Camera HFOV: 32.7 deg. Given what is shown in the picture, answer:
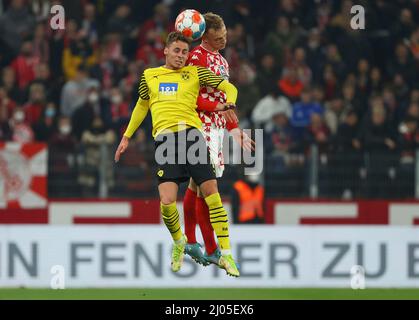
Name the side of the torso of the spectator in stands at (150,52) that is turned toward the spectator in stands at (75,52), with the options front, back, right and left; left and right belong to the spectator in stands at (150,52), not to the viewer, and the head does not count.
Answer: right

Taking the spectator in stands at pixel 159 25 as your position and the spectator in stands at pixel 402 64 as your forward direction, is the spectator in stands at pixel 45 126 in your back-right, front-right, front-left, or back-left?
back-right

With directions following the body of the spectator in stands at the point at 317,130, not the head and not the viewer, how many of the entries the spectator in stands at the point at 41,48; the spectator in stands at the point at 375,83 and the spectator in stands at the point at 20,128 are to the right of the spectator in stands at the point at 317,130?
2

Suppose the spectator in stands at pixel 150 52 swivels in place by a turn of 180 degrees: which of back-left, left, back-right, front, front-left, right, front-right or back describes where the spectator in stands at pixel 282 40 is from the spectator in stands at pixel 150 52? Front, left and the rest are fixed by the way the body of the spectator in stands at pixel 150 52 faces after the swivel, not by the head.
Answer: right

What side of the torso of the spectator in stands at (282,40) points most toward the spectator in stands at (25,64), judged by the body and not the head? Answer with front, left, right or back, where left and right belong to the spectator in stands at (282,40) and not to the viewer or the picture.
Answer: right

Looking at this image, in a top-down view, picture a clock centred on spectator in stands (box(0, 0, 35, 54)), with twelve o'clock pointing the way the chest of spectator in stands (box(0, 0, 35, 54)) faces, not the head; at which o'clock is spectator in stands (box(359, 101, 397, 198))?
spectator in stands (box(359, 101, 397, 198)) is roughly at 10 o'clock from spectator in stands (box(0, 0, 35, 54)).

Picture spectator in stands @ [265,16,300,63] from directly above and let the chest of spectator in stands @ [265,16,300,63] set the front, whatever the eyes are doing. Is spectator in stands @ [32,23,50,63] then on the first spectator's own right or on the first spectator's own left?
on the first spectator's own right

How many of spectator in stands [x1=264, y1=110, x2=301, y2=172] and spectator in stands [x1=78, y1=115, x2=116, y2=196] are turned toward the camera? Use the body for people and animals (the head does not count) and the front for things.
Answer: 2

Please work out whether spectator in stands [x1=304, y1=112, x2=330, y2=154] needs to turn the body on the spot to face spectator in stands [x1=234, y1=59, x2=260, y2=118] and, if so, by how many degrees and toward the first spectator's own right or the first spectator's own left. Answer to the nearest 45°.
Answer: approximately 90° to the first spectator's own right
